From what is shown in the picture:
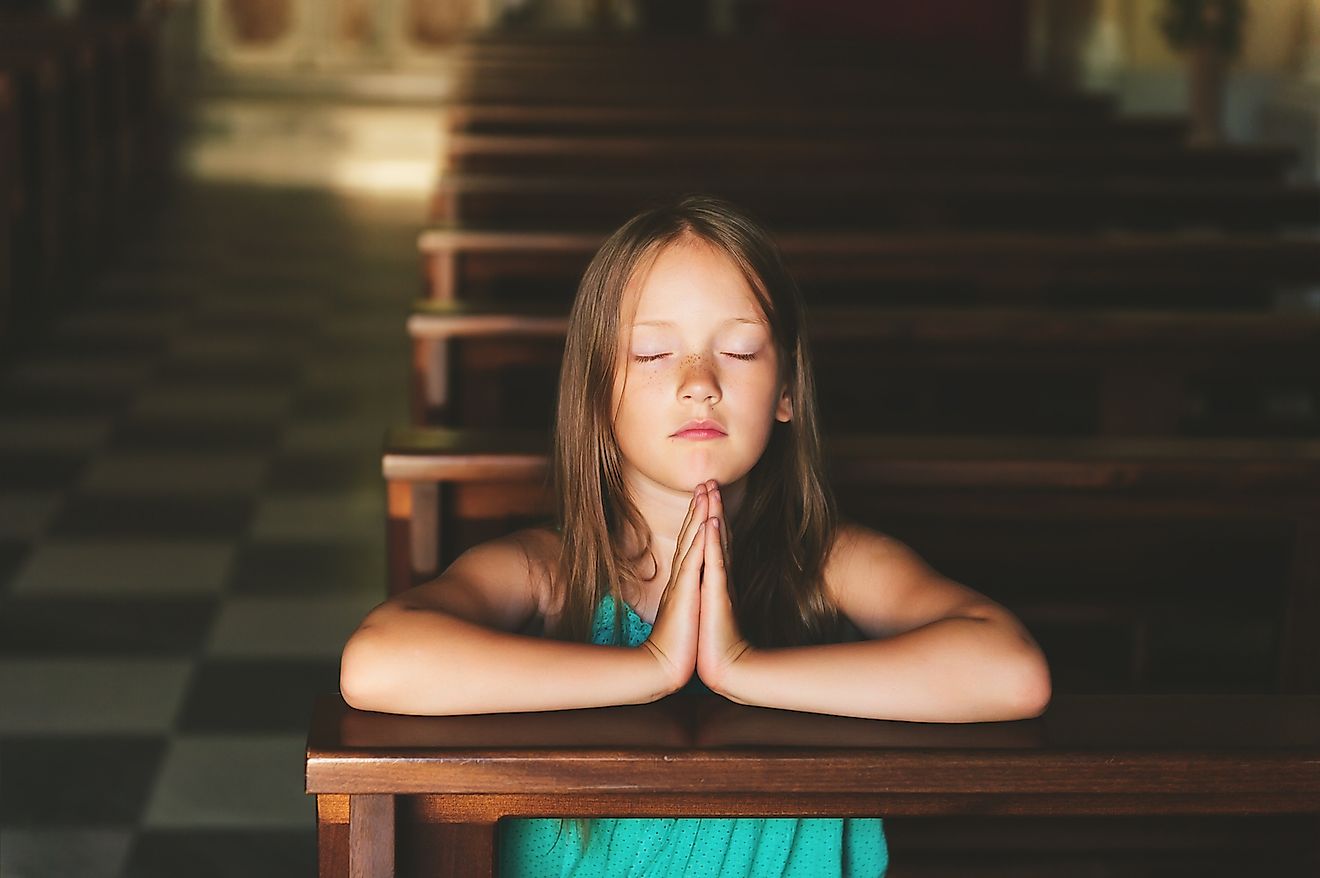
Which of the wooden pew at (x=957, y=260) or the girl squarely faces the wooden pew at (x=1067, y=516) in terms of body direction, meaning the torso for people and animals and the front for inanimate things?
the wooden pew at (x=957, y=260)

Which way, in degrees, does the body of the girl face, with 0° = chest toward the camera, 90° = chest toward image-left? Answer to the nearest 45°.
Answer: approximately 0°

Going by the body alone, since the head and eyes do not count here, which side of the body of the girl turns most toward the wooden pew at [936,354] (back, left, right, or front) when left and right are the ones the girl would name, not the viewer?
back

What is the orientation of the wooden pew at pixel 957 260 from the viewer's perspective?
toward the camera

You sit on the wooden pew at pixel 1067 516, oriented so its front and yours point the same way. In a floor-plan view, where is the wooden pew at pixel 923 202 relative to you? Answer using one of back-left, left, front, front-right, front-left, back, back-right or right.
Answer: back

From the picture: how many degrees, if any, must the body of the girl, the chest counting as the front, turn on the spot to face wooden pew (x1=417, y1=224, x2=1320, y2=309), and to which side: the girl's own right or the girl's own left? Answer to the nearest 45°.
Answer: approximately 180°

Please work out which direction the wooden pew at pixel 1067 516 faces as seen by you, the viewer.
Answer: facing the viewer

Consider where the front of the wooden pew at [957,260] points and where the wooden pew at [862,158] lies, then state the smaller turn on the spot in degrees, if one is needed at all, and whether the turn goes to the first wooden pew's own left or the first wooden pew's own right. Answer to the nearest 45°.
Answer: approximately 180°

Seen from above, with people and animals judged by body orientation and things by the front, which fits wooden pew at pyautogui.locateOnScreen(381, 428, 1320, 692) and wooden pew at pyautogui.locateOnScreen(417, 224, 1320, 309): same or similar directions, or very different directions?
same or similar directions

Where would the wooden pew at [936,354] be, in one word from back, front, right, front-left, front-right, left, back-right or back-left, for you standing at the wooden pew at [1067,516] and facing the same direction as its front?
back

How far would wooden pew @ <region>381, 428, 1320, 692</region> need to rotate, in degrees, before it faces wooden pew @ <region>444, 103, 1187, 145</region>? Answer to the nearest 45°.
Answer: approximately 180°

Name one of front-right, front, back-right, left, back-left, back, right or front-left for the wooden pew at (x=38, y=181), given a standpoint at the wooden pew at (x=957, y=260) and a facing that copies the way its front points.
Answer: back-right

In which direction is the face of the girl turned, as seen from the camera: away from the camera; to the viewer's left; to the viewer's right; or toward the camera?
toward the camera

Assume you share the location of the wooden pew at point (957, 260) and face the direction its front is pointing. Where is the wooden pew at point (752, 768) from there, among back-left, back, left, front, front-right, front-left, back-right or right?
front

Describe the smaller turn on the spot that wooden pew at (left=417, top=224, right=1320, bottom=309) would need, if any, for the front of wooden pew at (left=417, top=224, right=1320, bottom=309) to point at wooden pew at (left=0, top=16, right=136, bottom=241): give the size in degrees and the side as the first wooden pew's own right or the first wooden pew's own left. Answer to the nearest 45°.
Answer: approximately 135° to the first wooden pew's own right

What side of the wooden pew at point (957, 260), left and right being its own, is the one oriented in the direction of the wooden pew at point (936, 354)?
front
